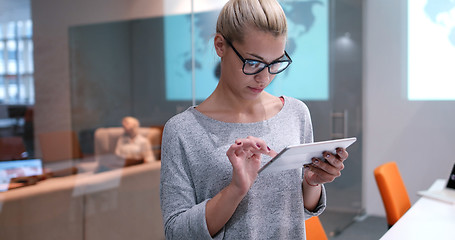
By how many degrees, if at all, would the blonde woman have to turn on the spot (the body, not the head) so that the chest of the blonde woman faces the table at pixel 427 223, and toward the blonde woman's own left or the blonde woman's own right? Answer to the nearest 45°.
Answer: approximately 90° to the blonde woman's own left

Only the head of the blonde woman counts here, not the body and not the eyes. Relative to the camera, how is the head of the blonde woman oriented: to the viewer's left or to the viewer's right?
to the viewer's right

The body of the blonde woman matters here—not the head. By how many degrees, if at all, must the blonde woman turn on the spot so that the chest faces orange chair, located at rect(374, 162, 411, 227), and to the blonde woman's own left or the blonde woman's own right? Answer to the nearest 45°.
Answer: approximately 90° to the blonde woman's own left

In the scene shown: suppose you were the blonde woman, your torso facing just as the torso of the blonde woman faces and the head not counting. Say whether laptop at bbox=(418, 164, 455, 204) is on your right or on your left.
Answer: on your left

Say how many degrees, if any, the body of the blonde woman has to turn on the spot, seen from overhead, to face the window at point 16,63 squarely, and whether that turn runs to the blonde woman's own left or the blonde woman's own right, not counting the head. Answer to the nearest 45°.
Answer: approximately 180°

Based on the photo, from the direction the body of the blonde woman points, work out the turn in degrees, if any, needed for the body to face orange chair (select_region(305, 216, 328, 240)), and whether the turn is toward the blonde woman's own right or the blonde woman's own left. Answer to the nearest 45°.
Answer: approximately 135° to the blonde woman's own left

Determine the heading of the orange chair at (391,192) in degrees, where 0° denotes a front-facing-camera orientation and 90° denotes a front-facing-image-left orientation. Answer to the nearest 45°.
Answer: approximately 315°
